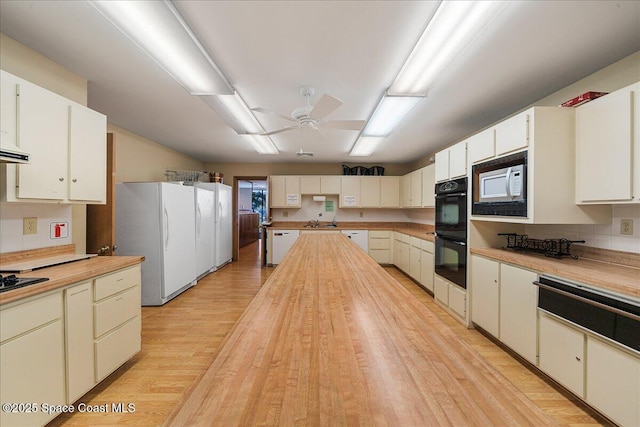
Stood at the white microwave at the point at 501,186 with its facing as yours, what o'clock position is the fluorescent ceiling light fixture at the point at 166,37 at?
The fluorescent ceiling light fixture is roughly at 12 o'clock from the white microwave.

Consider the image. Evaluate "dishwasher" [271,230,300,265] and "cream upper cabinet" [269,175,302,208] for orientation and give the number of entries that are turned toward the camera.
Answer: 2

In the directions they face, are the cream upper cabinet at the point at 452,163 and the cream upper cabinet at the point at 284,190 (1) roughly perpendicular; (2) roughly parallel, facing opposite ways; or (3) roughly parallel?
roughly perpendicular

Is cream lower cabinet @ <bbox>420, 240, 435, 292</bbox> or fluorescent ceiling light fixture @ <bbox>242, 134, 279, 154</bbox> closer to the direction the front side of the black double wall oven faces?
the fluorescent ceiling light fixture

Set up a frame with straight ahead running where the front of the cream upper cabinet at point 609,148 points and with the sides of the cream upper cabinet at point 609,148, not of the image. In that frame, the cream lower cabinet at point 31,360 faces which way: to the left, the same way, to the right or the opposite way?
the opposite way

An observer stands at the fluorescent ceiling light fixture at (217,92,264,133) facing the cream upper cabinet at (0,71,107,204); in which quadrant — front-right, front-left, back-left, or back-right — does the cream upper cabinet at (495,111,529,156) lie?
back-left

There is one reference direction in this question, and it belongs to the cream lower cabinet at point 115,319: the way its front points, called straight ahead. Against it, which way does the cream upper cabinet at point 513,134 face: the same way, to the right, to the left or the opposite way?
the opposite way

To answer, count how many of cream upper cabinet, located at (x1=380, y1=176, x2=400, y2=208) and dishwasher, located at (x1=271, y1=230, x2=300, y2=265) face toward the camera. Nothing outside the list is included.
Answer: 2

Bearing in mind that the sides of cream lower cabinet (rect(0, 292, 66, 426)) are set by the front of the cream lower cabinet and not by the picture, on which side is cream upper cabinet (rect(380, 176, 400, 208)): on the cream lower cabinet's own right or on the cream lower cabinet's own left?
on the cream lower cabinet's own left

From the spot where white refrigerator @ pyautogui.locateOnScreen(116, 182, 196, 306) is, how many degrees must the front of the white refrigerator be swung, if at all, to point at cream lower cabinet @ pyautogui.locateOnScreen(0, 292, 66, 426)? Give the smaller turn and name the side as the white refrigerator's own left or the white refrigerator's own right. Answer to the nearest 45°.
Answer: approximately 45° to the white refrigerator's own right

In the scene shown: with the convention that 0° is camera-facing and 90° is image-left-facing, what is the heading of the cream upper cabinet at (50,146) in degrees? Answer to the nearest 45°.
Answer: approximately 315°

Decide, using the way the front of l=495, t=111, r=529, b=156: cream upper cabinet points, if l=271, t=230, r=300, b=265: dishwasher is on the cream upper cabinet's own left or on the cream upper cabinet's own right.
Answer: on the cream upper cabinet's own right

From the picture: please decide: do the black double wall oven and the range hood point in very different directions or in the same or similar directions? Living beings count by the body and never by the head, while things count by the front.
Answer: very different directions

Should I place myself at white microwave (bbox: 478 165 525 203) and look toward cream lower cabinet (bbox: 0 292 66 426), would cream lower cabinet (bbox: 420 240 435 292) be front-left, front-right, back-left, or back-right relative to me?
back-right

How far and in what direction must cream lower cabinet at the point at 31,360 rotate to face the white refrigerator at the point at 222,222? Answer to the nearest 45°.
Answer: approximately 90° to its left

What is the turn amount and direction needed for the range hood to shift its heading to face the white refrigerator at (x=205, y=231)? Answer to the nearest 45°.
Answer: approximately 90° to its left
